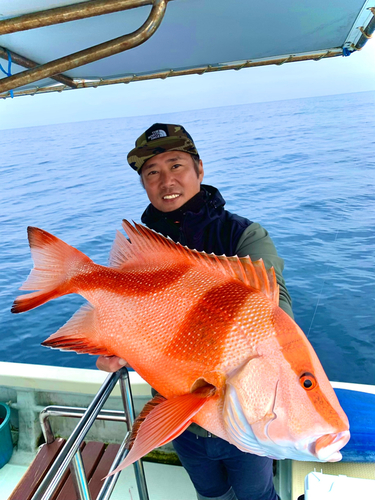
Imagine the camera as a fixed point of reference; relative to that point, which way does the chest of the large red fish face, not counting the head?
to the viewer's right
